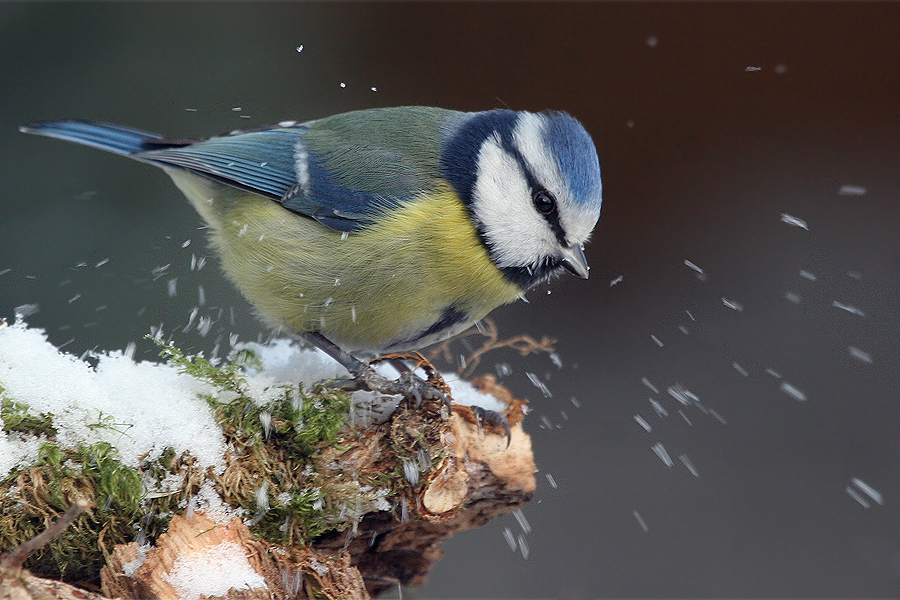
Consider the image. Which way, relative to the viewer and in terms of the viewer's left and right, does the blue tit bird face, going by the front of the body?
facing to the right of the viewer
